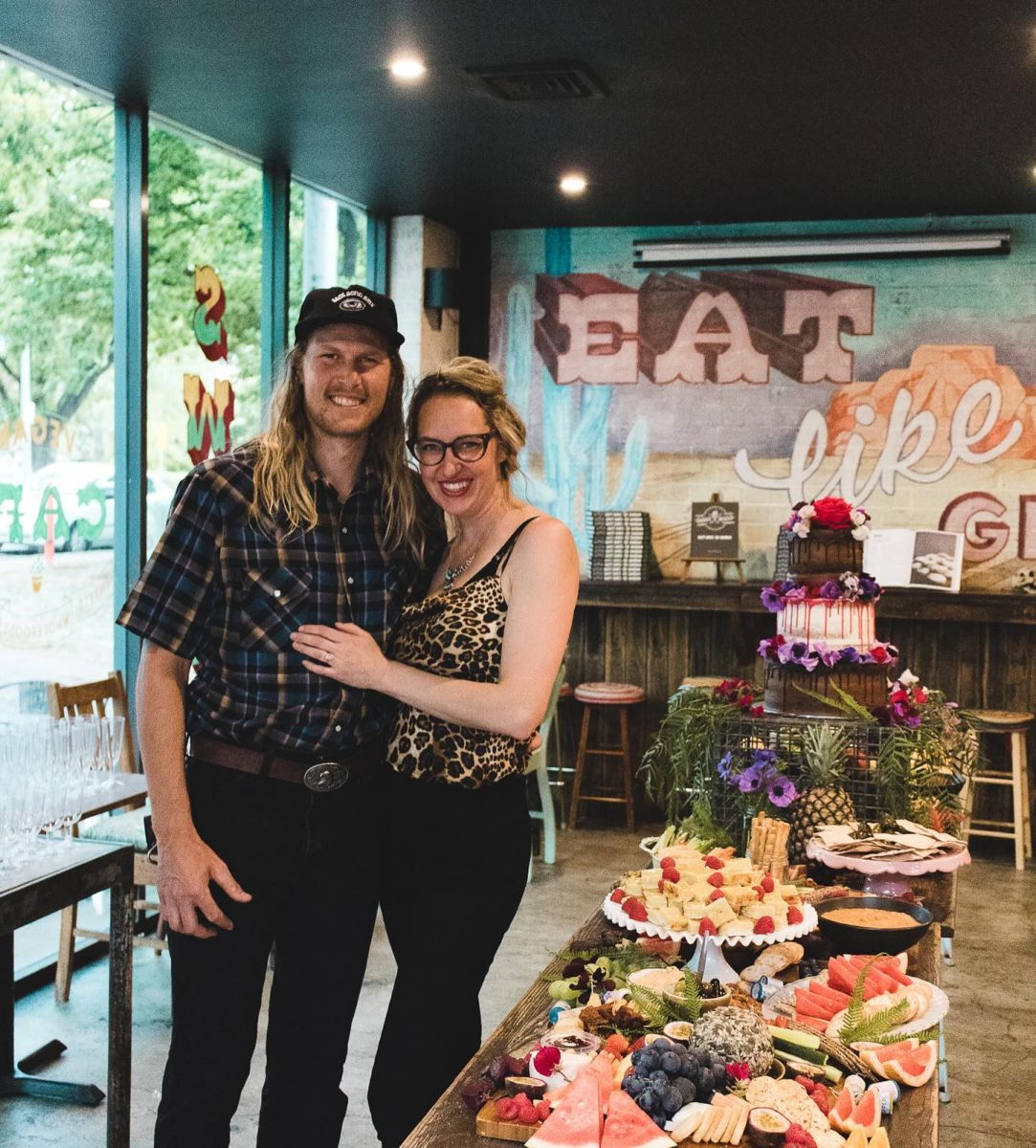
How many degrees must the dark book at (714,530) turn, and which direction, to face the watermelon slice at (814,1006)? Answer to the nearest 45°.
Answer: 0° — it already faces it

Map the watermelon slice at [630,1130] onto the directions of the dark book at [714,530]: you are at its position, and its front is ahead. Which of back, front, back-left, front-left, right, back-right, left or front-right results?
front

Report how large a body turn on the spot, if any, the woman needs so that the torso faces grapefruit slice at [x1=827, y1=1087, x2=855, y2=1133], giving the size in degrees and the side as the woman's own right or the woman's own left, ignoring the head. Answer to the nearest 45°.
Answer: approximately 90° to the woman's own left

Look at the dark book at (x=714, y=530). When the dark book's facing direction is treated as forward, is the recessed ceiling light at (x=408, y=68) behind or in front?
in front

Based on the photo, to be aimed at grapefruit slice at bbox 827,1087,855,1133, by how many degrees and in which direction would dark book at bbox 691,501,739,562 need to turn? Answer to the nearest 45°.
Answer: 0° — it already faces it

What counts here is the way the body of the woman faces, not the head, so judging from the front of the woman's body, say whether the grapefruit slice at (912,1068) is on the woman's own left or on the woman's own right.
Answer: on the woman's own left

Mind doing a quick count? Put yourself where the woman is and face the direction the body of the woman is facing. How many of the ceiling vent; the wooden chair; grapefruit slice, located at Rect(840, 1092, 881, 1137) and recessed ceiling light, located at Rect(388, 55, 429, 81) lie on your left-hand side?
1

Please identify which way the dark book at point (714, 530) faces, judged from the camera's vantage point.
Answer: facing the viewer

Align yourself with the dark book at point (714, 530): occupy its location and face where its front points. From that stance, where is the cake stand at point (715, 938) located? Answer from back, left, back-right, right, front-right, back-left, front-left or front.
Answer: front

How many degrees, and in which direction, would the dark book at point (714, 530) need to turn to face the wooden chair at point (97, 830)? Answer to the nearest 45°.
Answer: approximately 45° to its right

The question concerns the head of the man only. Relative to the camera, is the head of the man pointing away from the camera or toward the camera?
toward the camera

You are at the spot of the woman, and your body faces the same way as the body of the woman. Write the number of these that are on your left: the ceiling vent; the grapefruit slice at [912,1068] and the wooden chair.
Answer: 1

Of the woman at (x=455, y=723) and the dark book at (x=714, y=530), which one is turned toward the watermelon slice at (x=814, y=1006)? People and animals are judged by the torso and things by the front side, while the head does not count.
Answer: the dark book

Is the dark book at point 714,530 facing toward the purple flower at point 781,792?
yes

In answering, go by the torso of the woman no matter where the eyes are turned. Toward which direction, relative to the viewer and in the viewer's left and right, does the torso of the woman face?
facing the viewer and to the left of the viewer

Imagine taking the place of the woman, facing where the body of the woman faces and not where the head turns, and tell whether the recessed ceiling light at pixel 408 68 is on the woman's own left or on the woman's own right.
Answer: on the woman's own right

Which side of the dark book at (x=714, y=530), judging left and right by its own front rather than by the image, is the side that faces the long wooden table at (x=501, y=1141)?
front

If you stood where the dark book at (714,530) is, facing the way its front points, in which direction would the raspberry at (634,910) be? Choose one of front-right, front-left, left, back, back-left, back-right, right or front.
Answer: front

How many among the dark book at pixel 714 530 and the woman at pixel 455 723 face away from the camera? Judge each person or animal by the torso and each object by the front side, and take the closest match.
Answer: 0
